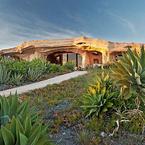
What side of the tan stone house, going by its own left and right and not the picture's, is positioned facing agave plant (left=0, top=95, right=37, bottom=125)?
front

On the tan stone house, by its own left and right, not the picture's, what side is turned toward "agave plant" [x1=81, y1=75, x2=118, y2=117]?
front

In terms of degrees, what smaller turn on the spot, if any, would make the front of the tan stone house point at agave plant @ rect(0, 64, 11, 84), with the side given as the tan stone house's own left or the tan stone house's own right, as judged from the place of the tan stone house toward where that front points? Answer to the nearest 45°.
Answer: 0° — it already faces it

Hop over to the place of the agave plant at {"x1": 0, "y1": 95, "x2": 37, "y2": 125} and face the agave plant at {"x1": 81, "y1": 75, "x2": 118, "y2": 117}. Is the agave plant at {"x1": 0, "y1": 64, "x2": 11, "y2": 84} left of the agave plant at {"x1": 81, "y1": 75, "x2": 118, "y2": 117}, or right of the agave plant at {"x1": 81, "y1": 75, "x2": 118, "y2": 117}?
left

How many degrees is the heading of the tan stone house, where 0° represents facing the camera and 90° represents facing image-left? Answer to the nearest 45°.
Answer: approximately 0°
